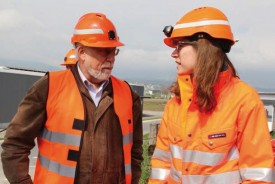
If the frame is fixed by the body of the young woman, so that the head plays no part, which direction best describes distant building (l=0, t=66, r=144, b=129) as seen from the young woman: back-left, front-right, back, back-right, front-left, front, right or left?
right

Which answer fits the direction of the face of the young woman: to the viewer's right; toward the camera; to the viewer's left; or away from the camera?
to the viewer's left

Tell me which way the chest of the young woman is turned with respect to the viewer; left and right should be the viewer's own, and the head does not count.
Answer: facing the viewer and to the left of the viewer

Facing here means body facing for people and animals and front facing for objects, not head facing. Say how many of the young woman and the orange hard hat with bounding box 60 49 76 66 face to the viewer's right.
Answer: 0
